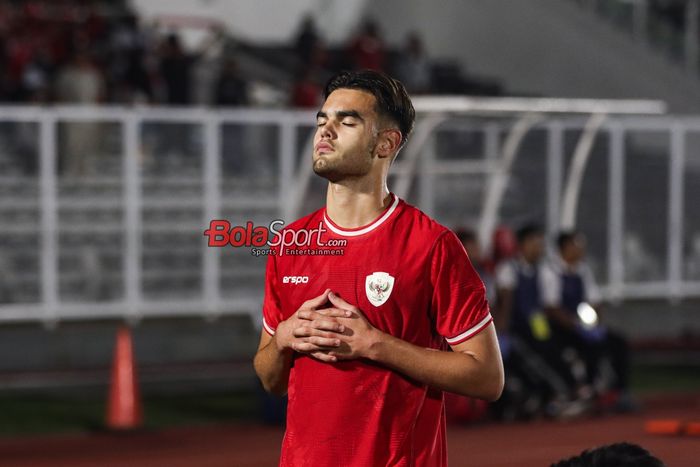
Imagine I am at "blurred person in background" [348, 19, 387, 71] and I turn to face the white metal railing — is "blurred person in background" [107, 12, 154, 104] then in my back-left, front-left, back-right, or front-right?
front-right

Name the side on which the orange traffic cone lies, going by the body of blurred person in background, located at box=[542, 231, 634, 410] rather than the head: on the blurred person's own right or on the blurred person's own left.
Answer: on the blurred person's own right

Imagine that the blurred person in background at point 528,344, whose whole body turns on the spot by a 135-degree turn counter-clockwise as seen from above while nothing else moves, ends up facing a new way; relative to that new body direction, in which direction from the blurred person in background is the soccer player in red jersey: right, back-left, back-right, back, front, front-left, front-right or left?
back

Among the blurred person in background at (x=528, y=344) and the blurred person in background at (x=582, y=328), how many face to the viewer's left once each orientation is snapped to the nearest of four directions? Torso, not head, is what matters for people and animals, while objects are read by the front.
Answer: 0

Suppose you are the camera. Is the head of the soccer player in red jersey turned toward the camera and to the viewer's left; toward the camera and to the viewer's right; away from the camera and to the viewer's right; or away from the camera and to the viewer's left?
toward the camera and to the viewer's left

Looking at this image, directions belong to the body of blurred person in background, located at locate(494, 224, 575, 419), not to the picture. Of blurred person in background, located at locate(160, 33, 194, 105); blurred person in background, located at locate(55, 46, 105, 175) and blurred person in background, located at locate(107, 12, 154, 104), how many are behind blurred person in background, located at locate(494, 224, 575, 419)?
3

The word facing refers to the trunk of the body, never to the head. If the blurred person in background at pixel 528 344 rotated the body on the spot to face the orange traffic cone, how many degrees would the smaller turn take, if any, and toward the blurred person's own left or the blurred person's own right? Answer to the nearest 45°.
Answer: approximately 90° to the blurred person's own right

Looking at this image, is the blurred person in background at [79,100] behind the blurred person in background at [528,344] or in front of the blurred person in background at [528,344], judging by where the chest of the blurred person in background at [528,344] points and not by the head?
behind

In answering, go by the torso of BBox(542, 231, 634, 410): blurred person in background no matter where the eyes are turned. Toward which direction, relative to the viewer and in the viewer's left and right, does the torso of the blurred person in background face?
facing the viewer and to the right of the viewer

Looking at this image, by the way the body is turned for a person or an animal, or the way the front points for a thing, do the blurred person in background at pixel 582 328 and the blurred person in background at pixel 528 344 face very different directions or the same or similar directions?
same or similar directions

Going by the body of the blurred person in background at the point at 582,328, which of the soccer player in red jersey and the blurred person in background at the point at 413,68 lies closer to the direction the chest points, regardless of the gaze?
the soccer player in red jersey

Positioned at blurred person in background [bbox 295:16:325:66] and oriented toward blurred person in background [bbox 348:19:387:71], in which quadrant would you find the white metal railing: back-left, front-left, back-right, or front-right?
front-right

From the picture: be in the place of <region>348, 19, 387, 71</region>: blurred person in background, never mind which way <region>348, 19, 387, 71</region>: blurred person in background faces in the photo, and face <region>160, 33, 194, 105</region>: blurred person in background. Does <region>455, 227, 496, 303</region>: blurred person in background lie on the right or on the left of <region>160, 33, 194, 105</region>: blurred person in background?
left
